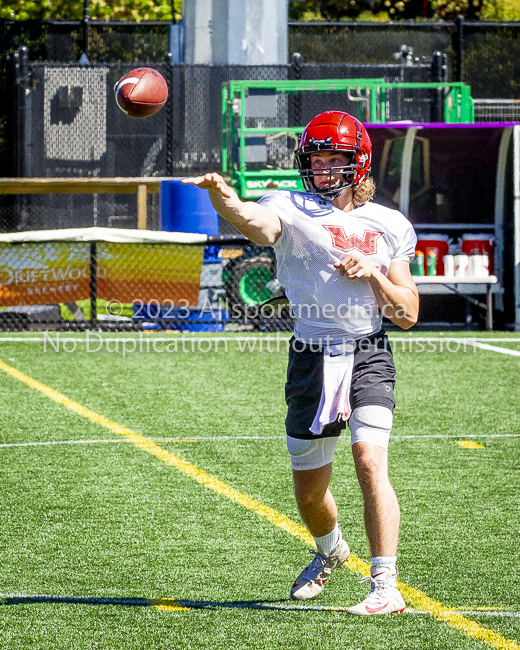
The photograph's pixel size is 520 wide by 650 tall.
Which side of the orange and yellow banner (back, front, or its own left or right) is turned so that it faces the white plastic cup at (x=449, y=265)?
left

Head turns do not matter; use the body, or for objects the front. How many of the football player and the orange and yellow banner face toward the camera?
2

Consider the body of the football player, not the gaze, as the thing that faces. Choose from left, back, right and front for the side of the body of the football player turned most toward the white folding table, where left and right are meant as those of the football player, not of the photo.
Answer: back

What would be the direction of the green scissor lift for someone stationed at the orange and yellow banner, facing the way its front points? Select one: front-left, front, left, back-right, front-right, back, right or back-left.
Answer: back-left

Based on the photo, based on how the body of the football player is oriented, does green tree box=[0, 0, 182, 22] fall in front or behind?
behind

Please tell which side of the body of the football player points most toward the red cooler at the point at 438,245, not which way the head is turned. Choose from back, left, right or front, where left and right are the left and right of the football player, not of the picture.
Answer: back

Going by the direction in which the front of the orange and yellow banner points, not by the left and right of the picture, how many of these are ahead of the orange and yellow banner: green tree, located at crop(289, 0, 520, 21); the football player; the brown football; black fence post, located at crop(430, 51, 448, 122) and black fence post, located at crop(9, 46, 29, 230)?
2

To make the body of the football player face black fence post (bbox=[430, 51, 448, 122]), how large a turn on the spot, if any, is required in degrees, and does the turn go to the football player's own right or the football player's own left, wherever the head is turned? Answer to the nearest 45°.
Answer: approximately 180°

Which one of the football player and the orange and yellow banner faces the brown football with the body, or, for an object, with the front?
the orange and yellow banner

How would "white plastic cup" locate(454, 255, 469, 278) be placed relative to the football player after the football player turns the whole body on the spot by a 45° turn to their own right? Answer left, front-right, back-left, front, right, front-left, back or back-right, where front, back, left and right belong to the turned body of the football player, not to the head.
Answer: back-right

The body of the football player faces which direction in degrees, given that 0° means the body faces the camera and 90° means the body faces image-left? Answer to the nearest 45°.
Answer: approximately 0°

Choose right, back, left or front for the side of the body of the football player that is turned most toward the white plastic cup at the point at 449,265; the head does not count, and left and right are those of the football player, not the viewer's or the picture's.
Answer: back

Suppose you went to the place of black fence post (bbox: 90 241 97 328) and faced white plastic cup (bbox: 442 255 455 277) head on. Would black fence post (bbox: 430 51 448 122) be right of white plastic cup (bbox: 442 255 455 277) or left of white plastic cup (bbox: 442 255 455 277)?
left

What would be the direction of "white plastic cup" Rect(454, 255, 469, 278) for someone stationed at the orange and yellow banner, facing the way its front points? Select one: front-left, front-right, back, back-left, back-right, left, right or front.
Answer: left

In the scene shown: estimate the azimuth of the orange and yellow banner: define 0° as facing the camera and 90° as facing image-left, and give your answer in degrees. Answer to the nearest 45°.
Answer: approximately 0°

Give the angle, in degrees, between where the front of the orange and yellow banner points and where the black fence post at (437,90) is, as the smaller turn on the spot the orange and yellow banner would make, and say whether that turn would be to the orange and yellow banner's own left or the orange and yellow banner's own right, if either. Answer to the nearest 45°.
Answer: approximately 135° to the orange and yellow banner's own left

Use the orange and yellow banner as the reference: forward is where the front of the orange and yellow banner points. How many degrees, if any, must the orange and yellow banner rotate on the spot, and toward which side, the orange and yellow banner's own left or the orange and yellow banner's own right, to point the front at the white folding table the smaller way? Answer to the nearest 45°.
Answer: approximately 90° to the orange and yellow banner's own left
